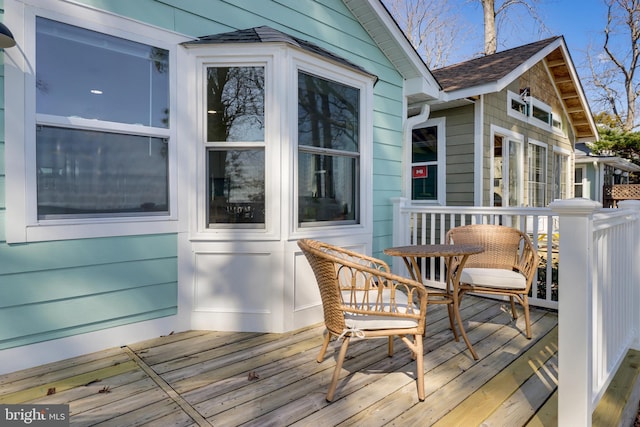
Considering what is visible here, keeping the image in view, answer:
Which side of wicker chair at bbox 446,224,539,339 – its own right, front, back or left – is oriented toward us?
front

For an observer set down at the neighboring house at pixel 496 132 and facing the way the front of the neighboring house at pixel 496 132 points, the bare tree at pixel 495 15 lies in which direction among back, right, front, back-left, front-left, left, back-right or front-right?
back-left

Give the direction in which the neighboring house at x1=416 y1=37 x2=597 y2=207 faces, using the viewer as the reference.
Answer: facing the viewer and to the right of the viewer

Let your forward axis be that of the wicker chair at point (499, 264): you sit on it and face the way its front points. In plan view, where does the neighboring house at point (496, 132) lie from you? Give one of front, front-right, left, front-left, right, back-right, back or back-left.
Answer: back

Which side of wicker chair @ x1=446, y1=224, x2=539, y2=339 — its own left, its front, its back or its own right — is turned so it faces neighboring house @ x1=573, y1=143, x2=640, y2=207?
back

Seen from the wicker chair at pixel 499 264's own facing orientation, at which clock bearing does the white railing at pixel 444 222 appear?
The white railing is roughly at 5 o'clock from the wicker chair.

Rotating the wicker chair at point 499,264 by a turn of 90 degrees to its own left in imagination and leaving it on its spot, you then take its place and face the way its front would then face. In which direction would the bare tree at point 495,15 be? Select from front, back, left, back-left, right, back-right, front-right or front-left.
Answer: left

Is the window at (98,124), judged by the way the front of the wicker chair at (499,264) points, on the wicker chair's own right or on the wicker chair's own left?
on the wicker chair's own right

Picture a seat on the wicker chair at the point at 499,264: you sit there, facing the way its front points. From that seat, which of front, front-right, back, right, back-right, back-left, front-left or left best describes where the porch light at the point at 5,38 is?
front-right

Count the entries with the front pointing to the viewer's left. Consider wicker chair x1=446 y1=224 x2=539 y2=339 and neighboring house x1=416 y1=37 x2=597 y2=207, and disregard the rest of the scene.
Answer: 0

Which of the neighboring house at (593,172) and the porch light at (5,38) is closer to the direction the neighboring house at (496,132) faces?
the porch light

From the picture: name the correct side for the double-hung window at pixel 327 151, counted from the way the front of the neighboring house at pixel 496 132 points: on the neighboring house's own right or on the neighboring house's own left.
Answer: on the neighboring house's own right
